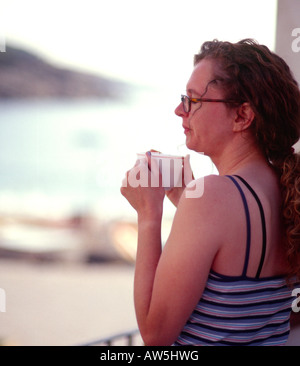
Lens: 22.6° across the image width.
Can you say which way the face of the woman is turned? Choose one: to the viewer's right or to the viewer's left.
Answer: to the viewer's left

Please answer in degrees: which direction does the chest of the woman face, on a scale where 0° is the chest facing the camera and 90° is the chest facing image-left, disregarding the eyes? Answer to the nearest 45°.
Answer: approximately 135°
